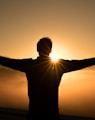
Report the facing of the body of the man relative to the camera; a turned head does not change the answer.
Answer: away from the camera
